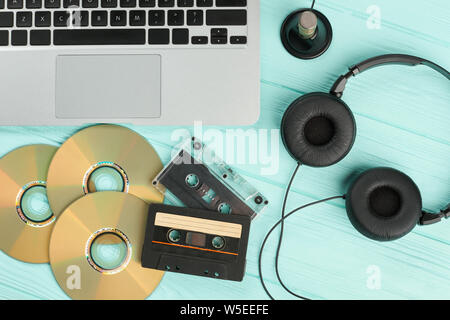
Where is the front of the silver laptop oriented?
toward the camera
